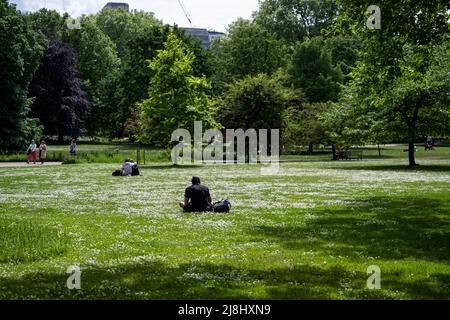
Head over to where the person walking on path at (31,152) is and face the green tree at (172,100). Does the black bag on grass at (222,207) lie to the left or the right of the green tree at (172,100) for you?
right

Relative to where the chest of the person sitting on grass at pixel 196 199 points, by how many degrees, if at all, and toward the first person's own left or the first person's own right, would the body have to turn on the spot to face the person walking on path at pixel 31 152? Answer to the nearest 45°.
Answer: approximately 45° to the first person's own left

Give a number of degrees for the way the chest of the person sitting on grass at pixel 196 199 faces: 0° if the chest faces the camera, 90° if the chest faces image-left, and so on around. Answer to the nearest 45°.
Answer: approximately 180°

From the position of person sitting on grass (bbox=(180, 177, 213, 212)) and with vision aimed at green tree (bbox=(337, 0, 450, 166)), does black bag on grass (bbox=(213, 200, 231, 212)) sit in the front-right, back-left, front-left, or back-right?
front-right

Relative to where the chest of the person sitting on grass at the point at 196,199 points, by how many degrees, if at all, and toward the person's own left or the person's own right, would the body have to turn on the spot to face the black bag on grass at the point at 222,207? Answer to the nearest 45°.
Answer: approximately 90° to the person's own right

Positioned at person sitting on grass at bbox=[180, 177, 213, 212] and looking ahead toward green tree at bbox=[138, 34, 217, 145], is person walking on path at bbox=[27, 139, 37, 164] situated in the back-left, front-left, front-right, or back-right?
front-left

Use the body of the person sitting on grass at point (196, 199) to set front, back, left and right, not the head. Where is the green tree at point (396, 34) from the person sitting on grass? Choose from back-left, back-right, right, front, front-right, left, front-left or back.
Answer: right
